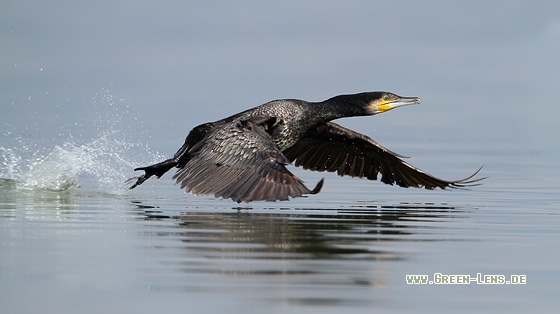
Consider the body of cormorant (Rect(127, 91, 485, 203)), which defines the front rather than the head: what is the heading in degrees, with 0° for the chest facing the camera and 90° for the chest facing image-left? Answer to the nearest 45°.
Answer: approximately 270°
